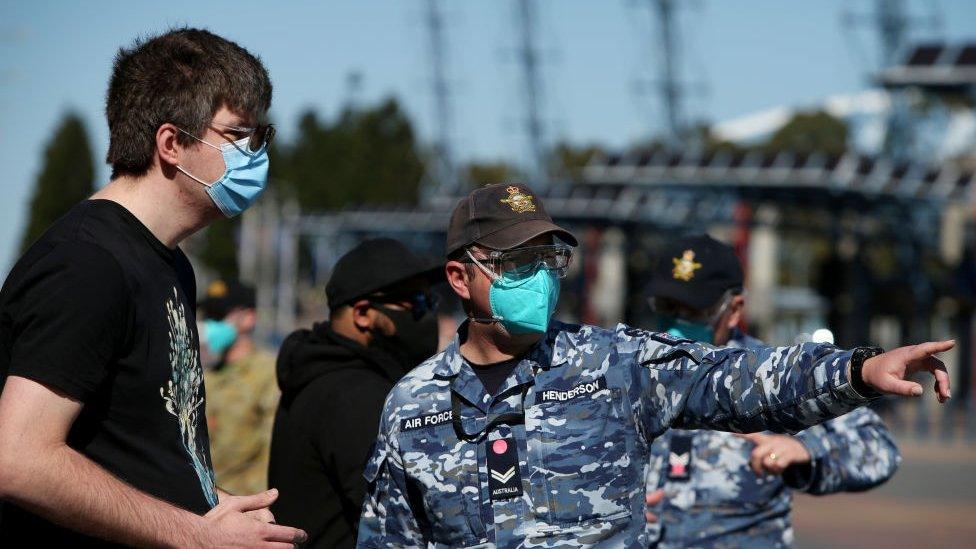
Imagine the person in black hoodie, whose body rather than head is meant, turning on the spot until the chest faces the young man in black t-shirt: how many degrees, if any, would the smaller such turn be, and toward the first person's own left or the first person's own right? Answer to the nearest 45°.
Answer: approximately 90° to the first person's own right

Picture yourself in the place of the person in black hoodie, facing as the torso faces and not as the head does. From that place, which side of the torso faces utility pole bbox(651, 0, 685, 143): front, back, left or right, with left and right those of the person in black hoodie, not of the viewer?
left

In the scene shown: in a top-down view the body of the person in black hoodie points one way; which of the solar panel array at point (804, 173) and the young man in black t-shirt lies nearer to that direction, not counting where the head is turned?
the solar panel array

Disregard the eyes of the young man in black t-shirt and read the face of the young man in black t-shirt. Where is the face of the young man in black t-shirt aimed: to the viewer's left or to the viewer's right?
to the viewer's right

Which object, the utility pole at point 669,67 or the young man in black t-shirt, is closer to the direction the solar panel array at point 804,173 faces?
the young man in black t-shirt

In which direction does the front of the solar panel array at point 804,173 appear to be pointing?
toward the camera

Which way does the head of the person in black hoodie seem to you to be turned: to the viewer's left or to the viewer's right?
to the viewer's right

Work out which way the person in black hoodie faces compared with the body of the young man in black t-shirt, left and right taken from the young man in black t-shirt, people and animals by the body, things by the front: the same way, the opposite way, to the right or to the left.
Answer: the same way

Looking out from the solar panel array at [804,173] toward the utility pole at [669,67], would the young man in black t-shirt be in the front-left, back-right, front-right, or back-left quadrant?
back-left

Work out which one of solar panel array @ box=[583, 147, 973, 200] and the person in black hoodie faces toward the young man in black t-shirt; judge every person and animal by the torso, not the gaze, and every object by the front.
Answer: the solar panel array

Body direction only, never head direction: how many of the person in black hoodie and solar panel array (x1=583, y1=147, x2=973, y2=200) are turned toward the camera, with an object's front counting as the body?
1

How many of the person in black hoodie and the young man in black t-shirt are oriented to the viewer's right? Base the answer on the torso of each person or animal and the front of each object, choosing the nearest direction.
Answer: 2

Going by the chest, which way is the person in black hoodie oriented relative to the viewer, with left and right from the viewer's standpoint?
facing to the right of the viewer

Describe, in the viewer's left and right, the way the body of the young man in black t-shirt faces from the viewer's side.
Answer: facing to the right of the viewer

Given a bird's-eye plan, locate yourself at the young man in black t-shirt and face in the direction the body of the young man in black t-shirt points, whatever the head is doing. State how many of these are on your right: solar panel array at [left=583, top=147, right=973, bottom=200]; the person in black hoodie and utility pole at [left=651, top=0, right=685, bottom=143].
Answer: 0
